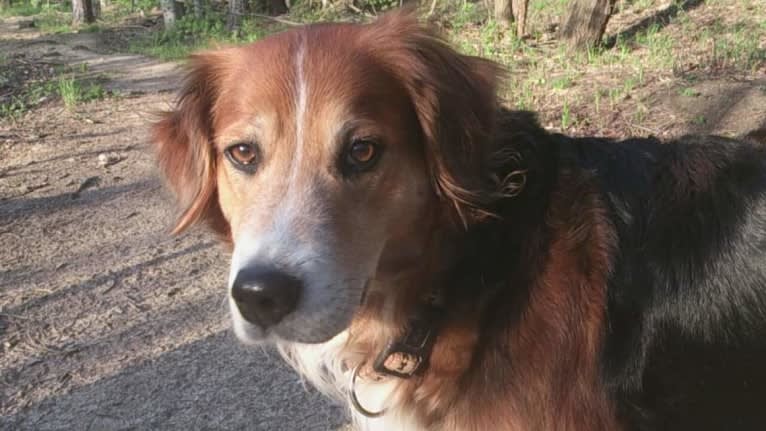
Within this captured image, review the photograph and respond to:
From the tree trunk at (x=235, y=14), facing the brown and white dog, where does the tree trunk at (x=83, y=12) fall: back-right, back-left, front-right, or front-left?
back-right

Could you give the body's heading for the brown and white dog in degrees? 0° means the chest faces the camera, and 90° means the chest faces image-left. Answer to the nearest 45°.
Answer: approximately 45°

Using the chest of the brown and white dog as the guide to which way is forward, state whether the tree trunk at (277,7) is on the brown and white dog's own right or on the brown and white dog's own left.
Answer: on the brown and white dog's own right

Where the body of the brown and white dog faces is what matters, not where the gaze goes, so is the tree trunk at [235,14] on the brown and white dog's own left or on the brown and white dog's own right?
on the brown and white dog's own right

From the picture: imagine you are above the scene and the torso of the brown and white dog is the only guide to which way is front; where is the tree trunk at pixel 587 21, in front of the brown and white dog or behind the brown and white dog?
behind

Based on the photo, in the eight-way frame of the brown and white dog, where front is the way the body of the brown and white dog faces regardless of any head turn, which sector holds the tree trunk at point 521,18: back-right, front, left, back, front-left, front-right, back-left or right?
back-right

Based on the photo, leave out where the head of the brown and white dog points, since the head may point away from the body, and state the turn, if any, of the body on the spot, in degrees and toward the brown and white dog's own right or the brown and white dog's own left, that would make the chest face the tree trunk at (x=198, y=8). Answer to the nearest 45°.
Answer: approximately 90° to the brown and white dog's own right

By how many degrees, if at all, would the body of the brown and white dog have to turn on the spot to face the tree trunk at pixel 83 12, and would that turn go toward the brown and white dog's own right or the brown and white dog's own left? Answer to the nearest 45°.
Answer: approximately 90° to the brown and white dog's own right

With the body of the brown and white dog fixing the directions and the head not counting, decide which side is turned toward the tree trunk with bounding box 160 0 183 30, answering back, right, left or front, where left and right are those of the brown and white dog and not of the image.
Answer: right
